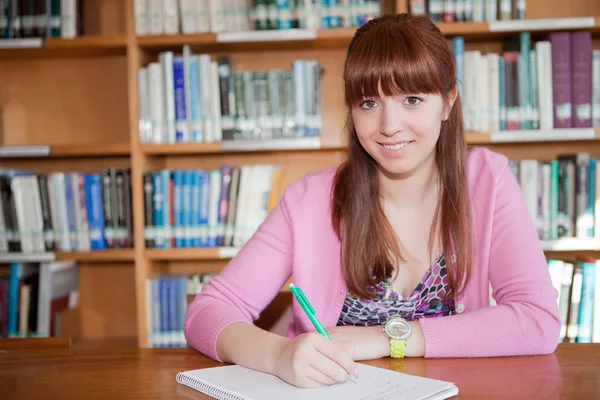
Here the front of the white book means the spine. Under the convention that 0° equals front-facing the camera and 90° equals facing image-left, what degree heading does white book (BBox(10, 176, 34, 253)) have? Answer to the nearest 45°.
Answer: approximately 0°

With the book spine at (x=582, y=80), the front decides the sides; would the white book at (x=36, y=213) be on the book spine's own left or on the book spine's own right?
on the book spine's own right

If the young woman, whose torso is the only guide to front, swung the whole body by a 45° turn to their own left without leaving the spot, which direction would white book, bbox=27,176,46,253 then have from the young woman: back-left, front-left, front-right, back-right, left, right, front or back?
back
